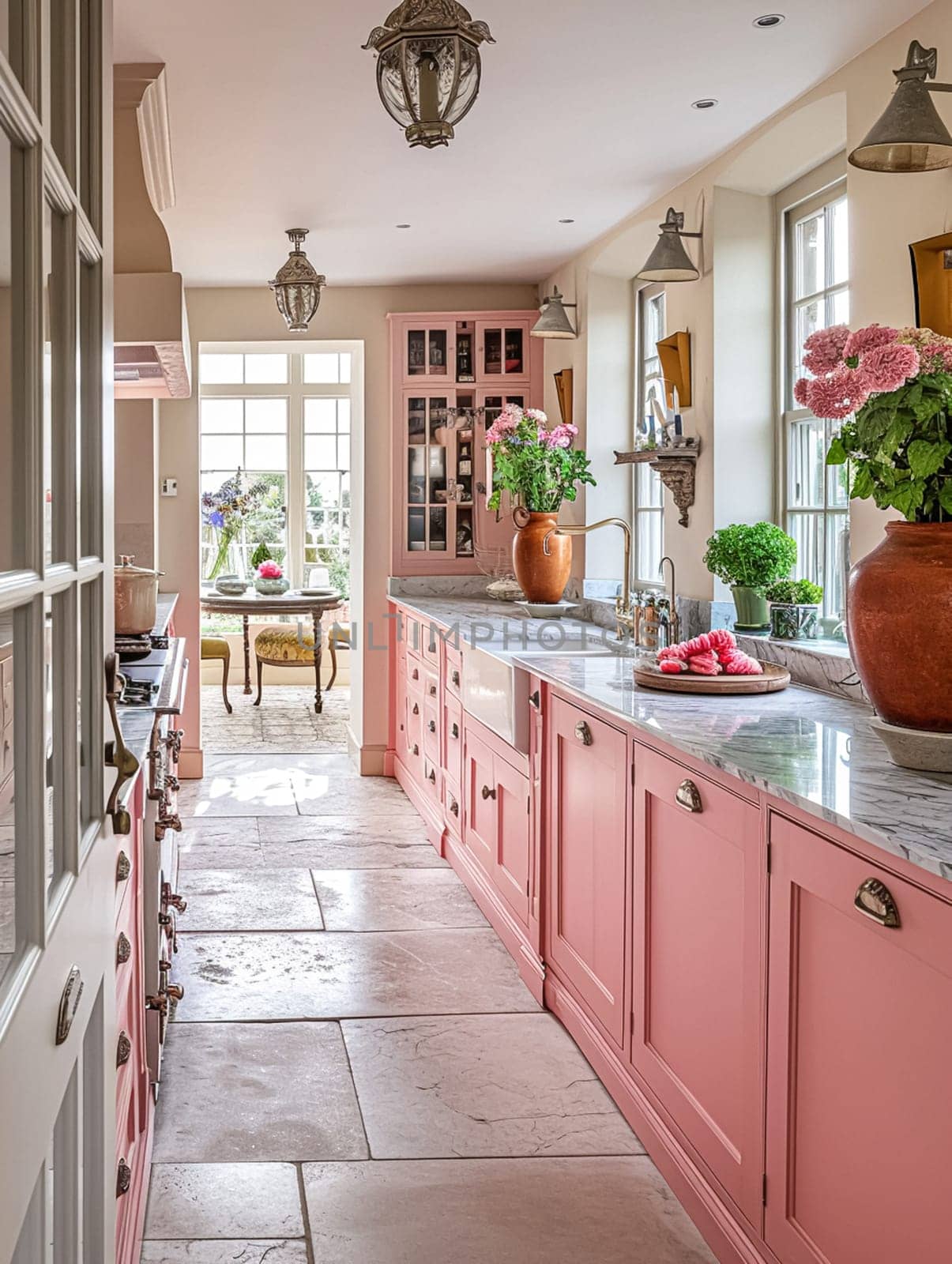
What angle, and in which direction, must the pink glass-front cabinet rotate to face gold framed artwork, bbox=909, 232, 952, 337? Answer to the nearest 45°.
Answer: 0° — it already faces it

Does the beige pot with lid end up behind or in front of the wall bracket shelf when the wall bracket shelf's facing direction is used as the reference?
in front

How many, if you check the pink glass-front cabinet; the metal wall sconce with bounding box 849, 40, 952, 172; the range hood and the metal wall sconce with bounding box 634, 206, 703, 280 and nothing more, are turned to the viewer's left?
2

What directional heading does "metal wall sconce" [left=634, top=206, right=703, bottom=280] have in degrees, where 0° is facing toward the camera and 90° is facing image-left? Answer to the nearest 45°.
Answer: approximately 90°

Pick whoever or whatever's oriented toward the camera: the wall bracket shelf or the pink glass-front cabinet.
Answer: the pink glass-front cabinet

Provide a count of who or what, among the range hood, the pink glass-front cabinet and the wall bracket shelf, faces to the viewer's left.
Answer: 1

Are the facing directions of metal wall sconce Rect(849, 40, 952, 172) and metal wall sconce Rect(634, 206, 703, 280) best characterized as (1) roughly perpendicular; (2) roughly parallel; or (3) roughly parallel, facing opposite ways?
roughly parallel

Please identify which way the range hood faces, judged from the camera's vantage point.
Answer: facing to the right of the viewer

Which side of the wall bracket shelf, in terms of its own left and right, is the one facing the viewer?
left

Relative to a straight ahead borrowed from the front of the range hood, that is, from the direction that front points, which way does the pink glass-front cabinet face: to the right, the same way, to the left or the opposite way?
to the right

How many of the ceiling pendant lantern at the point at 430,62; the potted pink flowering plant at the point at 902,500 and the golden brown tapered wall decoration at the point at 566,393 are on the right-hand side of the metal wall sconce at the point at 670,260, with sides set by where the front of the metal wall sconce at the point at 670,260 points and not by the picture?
1

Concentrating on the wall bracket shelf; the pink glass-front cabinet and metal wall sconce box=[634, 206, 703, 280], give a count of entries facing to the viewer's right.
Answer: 0

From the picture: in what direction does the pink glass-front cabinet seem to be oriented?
toward the camera
